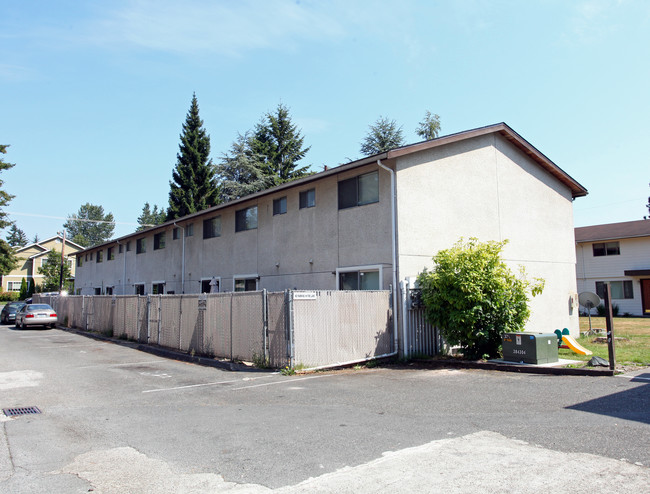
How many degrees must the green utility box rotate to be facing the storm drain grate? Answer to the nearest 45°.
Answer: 0° — it already faces it

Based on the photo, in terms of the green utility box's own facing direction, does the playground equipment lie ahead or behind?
behind

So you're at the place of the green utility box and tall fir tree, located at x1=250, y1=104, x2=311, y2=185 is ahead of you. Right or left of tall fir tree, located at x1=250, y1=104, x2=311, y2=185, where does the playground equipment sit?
right

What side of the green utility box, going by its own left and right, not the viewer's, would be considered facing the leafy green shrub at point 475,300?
right

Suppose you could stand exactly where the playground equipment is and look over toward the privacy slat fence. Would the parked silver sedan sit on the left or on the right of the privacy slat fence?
right

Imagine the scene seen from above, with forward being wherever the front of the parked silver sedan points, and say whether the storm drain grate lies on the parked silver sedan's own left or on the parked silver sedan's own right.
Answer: on the parked silver sedan's own left

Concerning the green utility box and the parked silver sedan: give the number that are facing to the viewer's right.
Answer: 0
